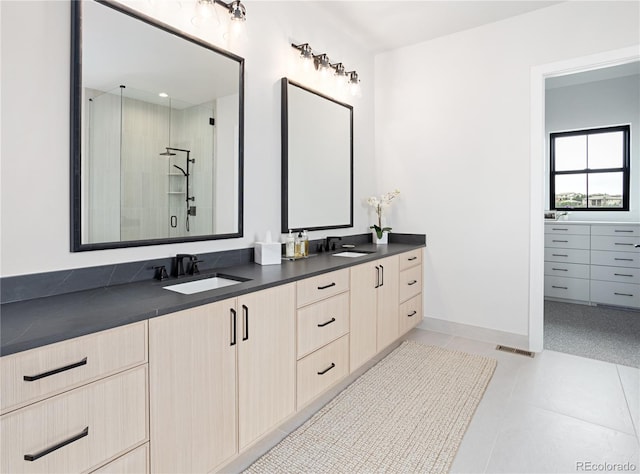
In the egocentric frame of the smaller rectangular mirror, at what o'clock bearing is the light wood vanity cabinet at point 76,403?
The light wood vanity cabinet is roughly at 2 o'clock from the smaller rectangular mirror.

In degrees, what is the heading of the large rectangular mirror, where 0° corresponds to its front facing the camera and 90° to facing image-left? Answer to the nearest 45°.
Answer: approximately 315°

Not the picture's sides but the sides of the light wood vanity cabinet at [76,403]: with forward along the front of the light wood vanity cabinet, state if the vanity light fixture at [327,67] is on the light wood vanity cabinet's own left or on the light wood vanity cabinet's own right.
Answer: on the light wood vanity cabinet's own left

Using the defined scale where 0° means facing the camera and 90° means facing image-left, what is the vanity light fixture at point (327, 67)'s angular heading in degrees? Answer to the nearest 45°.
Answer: approximately 315°

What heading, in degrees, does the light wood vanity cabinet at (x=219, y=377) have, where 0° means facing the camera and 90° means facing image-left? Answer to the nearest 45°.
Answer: approximately 315°

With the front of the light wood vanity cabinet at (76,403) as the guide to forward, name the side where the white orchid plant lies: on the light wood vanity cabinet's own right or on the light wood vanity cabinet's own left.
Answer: on the light wood vanity cabinet's own left

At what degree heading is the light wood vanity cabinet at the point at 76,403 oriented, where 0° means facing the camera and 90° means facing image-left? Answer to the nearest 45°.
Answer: approximately 315°

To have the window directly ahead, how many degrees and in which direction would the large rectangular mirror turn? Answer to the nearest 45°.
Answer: approximately 45° to its left

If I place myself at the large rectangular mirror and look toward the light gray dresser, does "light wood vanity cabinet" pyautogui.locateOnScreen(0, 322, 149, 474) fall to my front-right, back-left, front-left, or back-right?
back-right
